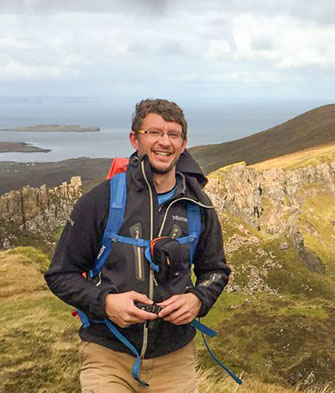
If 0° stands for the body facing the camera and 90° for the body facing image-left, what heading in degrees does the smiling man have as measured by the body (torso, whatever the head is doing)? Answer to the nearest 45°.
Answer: approximately 0°
